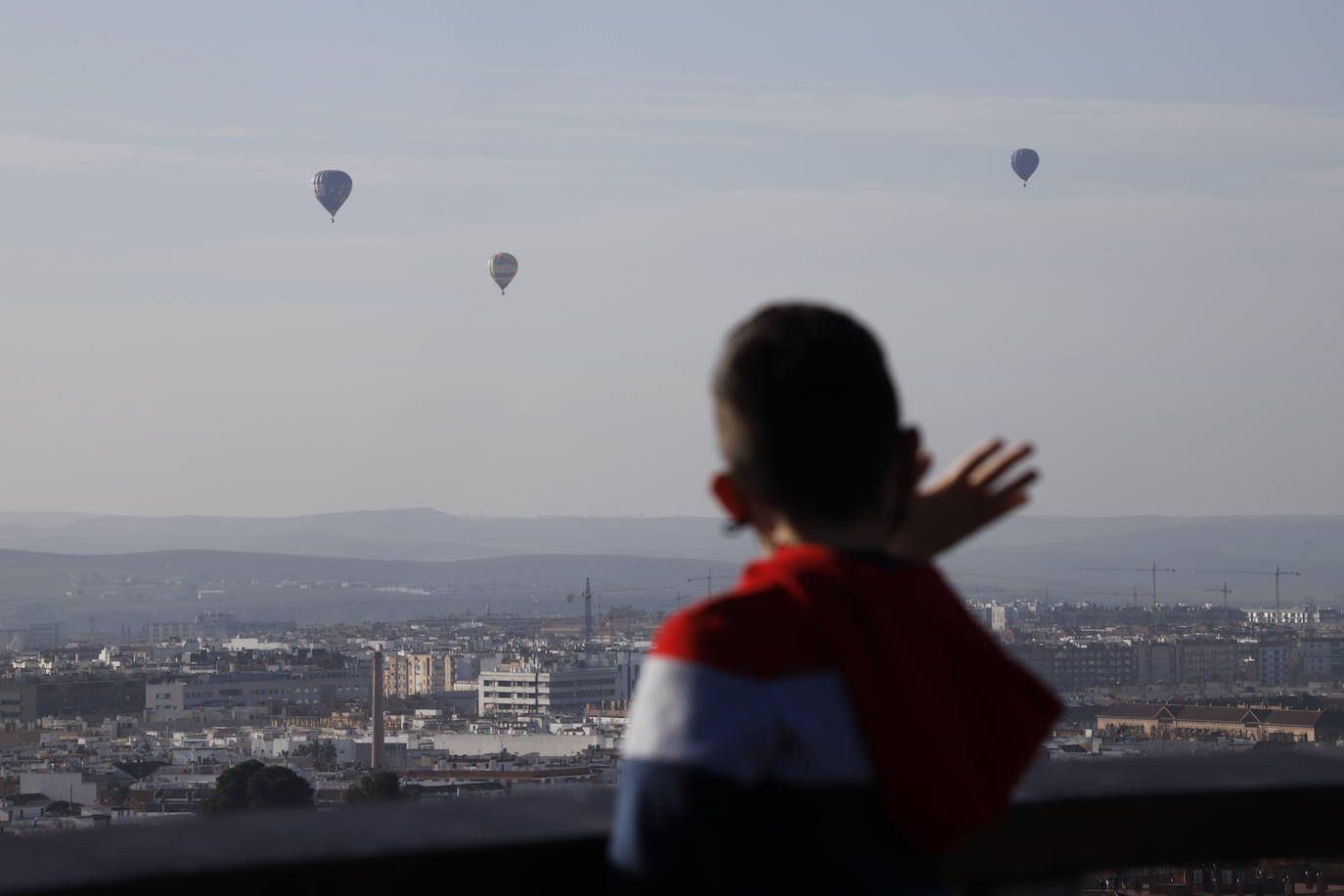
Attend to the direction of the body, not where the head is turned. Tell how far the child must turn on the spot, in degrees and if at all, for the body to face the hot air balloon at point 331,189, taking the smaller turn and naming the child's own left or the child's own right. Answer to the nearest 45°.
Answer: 0° — they already face it

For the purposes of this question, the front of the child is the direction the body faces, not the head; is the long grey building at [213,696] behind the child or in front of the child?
in front

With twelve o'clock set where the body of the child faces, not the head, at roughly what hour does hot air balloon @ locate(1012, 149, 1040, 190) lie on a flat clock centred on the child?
The hot air balloon is roughly at 12 o'clock from the child.

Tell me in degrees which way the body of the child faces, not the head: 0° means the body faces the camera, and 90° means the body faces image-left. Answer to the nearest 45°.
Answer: approximately 180°

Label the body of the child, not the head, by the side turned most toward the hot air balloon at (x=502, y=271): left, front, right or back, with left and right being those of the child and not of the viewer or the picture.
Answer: front

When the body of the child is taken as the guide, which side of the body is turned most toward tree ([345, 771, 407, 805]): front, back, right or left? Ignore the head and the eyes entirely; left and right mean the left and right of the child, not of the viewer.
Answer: front

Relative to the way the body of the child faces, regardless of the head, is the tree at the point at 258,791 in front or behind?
in front
